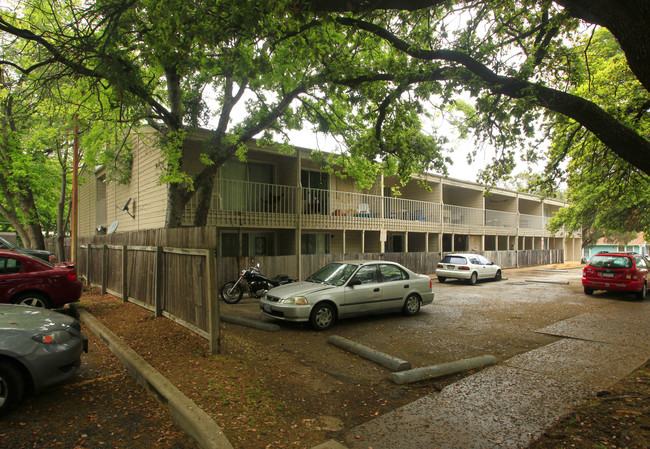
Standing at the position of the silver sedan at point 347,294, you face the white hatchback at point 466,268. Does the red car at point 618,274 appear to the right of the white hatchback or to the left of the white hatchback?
right

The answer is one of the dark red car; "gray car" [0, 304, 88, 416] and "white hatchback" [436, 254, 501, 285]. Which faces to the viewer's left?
the dark red car

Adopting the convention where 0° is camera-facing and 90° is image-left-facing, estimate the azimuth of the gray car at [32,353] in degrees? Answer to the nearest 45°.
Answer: approximately 270°

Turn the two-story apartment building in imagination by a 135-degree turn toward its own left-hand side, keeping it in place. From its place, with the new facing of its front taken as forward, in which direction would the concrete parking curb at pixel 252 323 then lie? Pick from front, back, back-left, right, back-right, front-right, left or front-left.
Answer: back

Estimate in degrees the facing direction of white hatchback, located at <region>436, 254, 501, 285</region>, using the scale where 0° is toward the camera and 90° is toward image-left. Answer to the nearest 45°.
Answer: approximately 225°

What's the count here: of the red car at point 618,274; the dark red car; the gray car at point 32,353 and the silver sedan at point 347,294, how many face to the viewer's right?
1

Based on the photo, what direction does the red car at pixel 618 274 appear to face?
away from the camera

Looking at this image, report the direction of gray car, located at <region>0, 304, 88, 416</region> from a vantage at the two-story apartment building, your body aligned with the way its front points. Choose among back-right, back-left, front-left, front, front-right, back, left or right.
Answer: front-right

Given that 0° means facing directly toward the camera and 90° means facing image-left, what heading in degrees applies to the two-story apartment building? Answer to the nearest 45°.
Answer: approximately 315°

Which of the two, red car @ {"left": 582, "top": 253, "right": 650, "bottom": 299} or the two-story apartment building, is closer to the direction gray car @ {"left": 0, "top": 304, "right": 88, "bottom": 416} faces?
the red car

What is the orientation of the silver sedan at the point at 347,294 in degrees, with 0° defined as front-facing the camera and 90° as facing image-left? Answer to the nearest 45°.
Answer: approximately 45°
